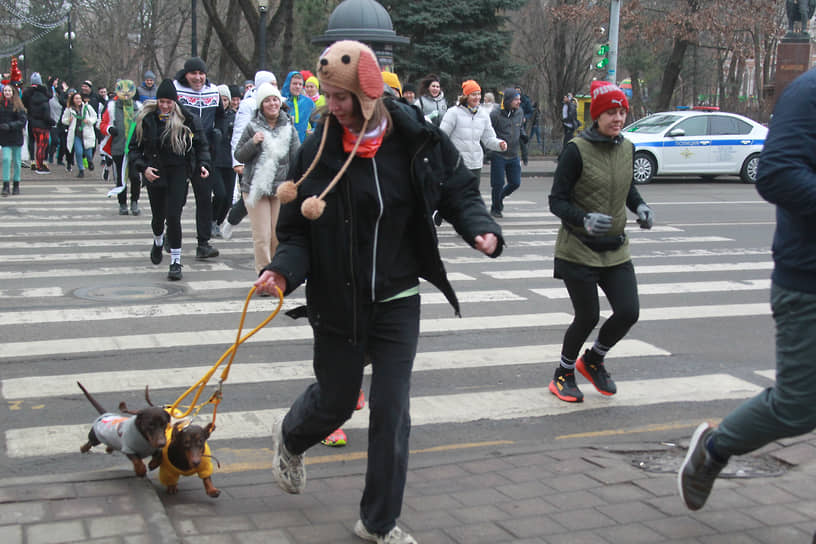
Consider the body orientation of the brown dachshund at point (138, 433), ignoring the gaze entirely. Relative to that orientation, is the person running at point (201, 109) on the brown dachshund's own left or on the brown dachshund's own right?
on the brown dachshund's own left

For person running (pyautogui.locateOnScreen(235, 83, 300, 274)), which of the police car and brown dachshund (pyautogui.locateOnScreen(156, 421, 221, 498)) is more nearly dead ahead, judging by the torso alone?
the brown dachshund

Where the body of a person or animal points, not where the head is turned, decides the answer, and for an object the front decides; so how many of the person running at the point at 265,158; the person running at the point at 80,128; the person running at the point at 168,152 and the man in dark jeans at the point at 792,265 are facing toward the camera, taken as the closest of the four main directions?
3

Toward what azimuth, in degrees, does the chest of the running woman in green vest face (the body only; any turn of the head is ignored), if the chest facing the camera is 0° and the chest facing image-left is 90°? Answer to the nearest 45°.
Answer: approximately 315°

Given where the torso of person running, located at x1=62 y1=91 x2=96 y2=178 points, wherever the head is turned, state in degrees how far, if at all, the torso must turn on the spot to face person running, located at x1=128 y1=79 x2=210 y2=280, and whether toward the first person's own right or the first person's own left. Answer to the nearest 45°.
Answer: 0° — they already face them

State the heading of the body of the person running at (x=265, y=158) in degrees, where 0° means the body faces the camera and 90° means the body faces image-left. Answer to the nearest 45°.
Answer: approximately 0°

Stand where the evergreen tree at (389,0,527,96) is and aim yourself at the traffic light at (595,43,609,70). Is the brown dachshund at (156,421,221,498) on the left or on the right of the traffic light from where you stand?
right

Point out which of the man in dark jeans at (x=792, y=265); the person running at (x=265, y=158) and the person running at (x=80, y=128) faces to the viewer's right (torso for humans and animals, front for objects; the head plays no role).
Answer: the man in dark jeans

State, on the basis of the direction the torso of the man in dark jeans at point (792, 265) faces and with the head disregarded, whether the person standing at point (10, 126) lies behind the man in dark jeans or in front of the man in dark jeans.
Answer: behind

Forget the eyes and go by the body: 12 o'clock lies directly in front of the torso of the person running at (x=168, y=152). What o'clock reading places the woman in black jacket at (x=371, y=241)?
The woman in black jacket is roughly at 12 o'clock from the person running.
